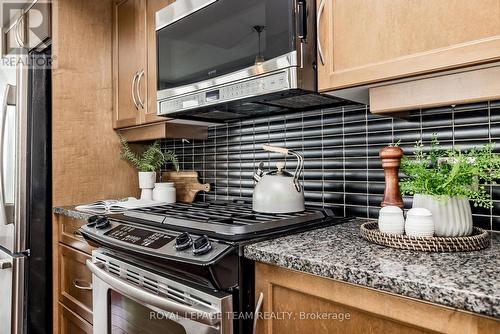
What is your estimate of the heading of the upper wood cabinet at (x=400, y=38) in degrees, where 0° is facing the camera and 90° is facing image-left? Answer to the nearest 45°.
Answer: approximately 45°

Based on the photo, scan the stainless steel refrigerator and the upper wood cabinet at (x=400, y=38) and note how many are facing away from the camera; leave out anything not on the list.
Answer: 0

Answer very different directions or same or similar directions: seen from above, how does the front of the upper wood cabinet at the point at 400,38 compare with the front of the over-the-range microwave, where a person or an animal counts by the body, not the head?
same or similar directions

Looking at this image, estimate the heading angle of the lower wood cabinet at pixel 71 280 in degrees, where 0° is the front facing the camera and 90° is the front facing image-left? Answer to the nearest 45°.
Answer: approximately 45°

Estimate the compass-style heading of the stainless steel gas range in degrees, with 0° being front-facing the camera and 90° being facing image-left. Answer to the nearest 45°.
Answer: approximately 45°

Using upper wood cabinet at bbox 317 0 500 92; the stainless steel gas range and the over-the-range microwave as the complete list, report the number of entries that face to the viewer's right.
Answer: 0

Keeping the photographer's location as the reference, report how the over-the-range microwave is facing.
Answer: facing the viewer and to the left of the viewer

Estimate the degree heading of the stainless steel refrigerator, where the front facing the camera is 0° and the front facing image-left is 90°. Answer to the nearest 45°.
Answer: approximately 45°

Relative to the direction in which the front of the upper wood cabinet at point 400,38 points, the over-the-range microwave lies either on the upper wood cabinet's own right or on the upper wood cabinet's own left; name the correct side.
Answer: on the upper wood cabinet's own right

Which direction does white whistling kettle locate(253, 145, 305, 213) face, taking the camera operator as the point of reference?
facing to the left of the viewer

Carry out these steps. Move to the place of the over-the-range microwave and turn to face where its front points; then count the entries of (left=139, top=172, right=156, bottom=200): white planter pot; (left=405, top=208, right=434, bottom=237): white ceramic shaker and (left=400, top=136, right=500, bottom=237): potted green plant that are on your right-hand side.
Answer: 1
